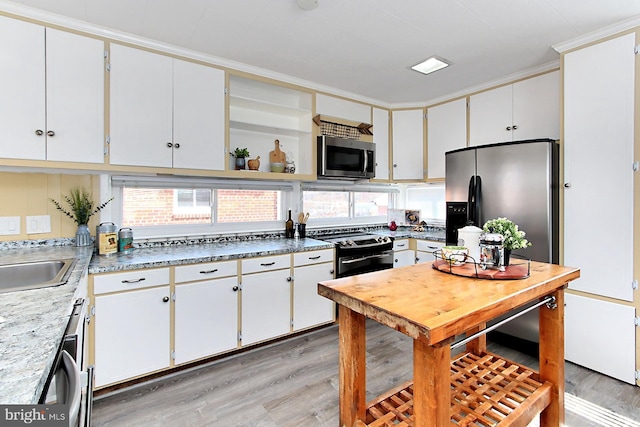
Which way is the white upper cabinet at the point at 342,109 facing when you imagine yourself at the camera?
facing the viewer and to the right of the viewer

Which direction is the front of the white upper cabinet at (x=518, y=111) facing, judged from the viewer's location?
facing the viewer and to the left of the viewer

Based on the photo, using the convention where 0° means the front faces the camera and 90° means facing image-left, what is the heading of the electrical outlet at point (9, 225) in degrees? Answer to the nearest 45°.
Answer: approximately 0°

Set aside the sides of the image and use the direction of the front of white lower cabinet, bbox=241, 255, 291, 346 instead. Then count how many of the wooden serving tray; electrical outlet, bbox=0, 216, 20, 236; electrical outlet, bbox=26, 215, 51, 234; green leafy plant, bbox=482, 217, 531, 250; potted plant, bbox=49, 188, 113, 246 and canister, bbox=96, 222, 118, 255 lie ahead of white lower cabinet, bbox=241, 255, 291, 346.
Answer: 2

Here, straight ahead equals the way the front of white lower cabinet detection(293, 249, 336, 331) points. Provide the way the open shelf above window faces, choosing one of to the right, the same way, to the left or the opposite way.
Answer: the same way

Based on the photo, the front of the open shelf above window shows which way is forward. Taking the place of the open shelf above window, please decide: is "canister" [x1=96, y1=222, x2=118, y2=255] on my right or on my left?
on my right

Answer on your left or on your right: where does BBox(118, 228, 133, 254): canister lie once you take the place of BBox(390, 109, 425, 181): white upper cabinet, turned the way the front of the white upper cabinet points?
on your right

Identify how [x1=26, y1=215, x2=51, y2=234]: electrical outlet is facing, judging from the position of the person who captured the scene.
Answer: facing the viewer

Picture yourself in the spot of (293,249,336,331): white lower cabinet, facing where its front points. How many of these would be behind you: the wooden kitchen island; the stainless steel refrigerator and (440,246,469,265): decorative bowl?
0

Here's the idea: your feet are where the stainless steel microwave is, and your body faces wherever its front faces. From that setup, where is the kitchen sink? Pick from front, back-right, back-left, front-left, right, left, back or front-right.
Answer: right

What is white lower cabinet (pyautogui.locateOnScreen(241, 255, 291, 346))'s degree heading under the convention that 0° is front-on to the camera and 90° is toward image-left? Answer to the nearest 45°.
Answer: approximately 315°

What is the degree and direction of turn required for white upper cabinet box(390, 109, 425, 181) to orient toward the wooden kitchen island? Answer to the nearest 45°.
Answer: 0° — it already faces it

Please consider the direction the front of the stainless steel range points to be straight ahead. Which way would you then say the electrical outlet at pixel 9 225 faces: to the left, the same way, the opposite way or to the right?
the same way

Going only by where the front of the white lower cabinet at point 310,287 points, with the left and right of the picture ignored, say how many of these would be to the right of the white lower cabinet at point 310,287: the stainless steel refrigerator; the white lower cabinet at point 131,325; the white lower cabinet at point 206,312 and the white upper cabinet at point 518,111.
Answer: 2

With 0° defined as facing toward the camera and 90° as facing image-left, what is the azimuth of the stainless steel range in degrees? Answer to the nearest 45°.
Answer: approximately 315°

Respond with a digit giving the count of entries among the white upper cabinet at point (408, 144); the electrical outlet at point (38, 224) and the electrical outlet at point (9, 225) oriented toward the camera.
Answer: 3

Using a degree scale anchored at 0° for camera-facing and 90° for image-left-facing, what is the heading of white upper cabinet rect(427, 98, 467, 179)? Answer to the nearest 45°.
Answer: approximately 45°

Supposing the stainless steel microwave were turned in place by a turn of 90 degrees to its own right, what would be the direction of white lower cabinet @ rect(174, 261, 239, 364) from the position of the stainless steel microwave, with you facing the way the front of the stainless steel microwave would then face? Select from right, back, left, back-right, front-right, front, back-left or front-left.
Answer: front
